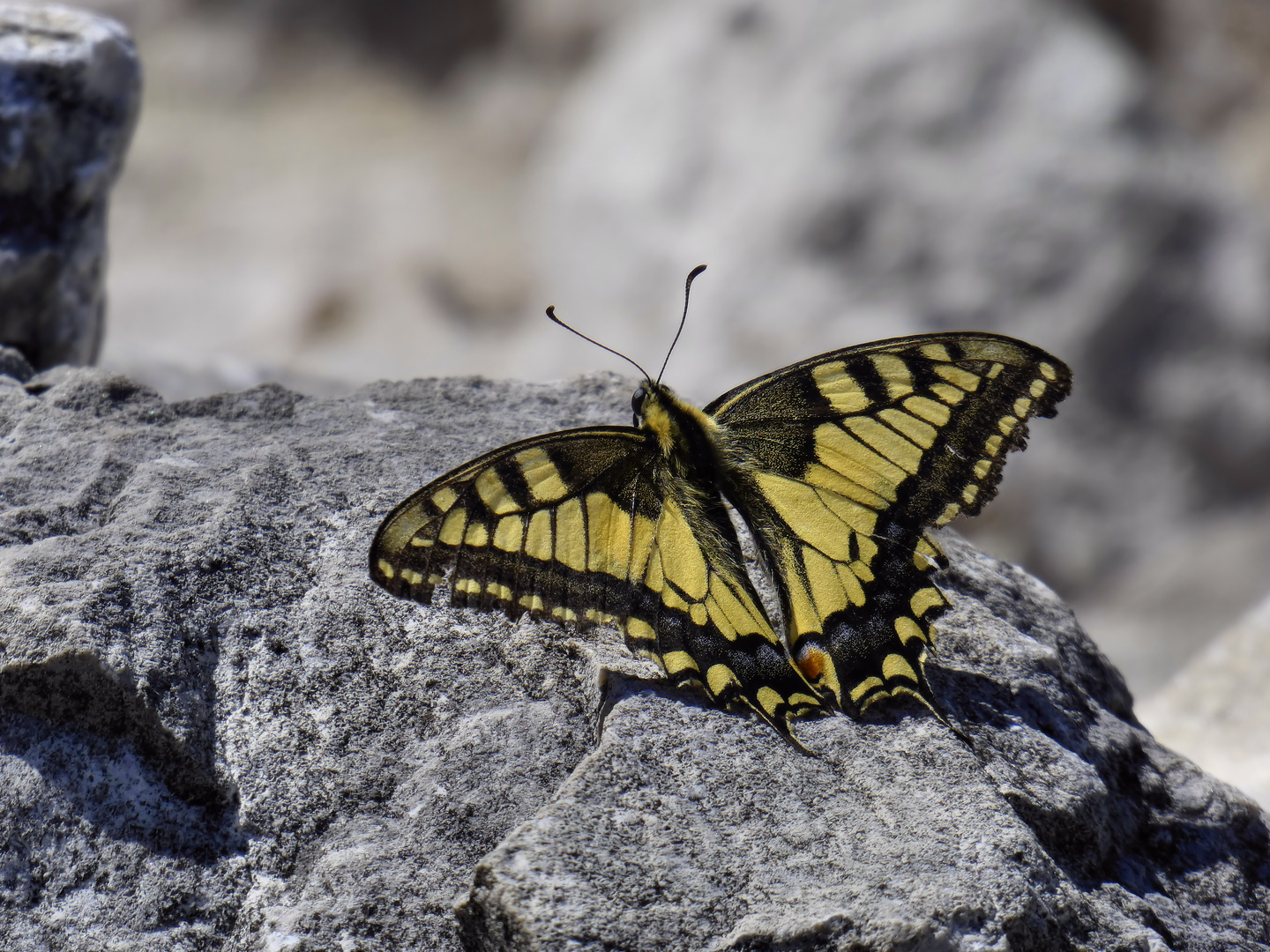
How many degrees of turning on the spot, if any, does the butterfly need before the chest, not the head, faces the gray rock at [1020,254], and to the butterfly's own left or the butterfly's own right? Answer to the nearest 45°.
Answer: approximately 45° to the butterfly's own right

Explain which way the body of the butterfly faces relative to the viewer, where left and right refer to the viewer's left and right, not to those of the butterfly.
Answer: facing away from the viewer and to the left of the viewer
